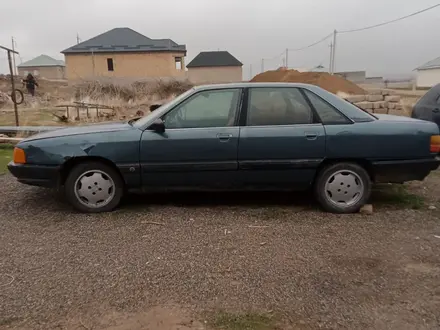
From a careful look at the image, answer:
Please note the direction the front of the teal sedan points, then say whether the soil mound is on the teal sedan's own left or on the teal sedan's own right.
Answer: on the teal sedan's own right

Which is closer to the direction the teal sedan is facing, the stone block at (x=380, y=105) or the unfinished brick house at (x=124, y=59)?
the unfinished brick house

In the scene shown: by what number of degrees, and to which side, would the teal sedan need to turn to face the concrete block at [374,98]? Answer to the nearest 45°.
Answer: approximately 135° to its right

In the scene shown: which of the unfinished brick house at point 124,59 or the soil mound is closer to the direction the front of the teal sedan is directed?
the unfinished brick house

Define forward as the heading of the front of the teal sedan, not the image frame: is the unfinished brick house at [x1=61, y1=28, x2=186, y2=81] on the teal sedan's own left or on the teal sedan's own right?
on the teal sedan's own right

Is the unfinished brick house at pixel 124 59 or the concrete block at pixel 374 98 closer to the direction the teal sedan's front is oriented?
the unfinished brick house

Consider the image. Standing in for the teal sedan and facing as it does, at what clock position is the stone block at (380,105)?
The stone block is roughly at 4 o'clock from the teal sedan.

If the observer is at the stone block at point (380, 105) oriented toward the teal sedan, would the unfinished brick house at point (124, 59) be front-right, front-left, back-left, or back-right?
back-right

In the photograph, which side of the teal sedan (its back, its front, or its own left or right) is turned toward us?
left
